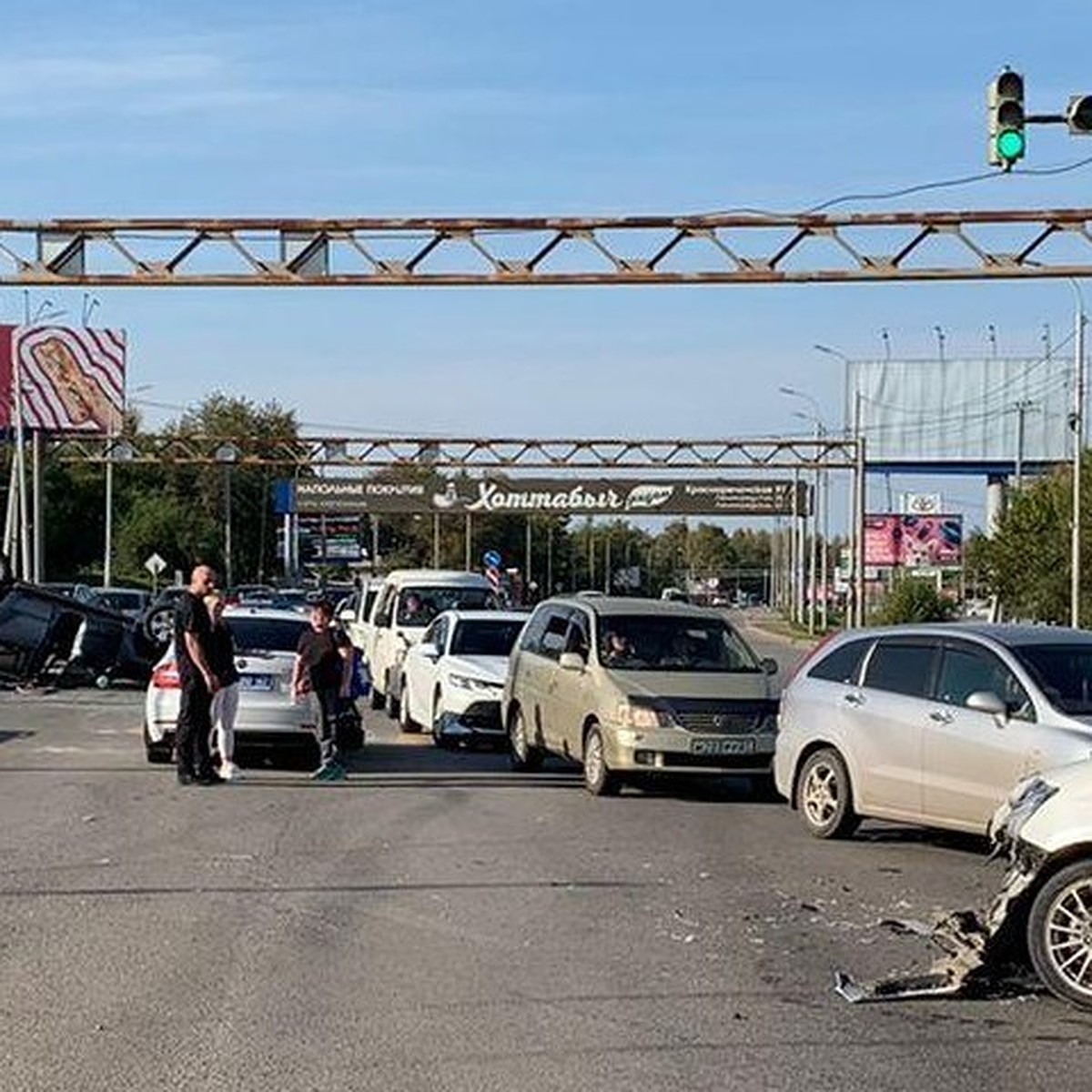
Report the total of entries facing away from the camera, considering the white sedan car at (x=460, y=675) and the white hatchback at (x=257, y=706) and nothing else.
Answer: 1

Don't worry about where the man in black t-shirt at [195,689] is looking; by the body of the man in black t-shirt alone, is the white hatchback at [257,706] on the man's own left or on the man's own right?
on the man's own left

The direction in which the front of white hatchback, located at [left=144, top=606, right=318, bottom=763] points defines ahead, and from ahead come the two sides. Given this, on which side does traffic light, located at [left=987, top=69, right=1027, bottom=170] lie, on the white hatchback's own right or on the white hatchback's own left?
on the white hatchback's own right

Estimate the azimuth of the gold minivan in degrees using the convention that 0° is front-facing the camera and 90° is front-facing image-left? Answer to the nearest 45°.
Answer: approximately 315°

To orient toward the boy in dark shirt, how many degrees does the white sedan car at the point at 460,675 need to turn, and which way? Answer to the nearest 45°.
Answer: approximately 45° to its right

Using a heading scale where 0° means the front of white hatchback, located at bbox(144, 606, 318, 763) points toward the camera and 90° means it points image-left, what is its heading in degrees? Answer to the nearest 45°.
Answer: approximately 180°

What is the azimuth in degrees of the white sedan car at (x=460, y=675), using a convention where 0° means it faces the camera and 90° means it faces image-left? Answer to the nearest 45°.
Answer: approximately 315°

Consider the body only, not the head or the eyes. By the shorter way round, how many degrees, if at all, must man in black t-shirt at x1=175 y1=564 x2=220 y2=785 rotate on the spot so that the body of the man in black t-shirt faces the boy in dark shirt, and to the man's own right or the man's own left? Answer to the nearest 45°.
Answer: approximately 45° to the man's own left

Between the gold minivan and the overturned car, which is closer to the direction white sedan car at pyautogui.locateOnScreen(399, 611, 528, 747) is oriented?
the gold minivan
